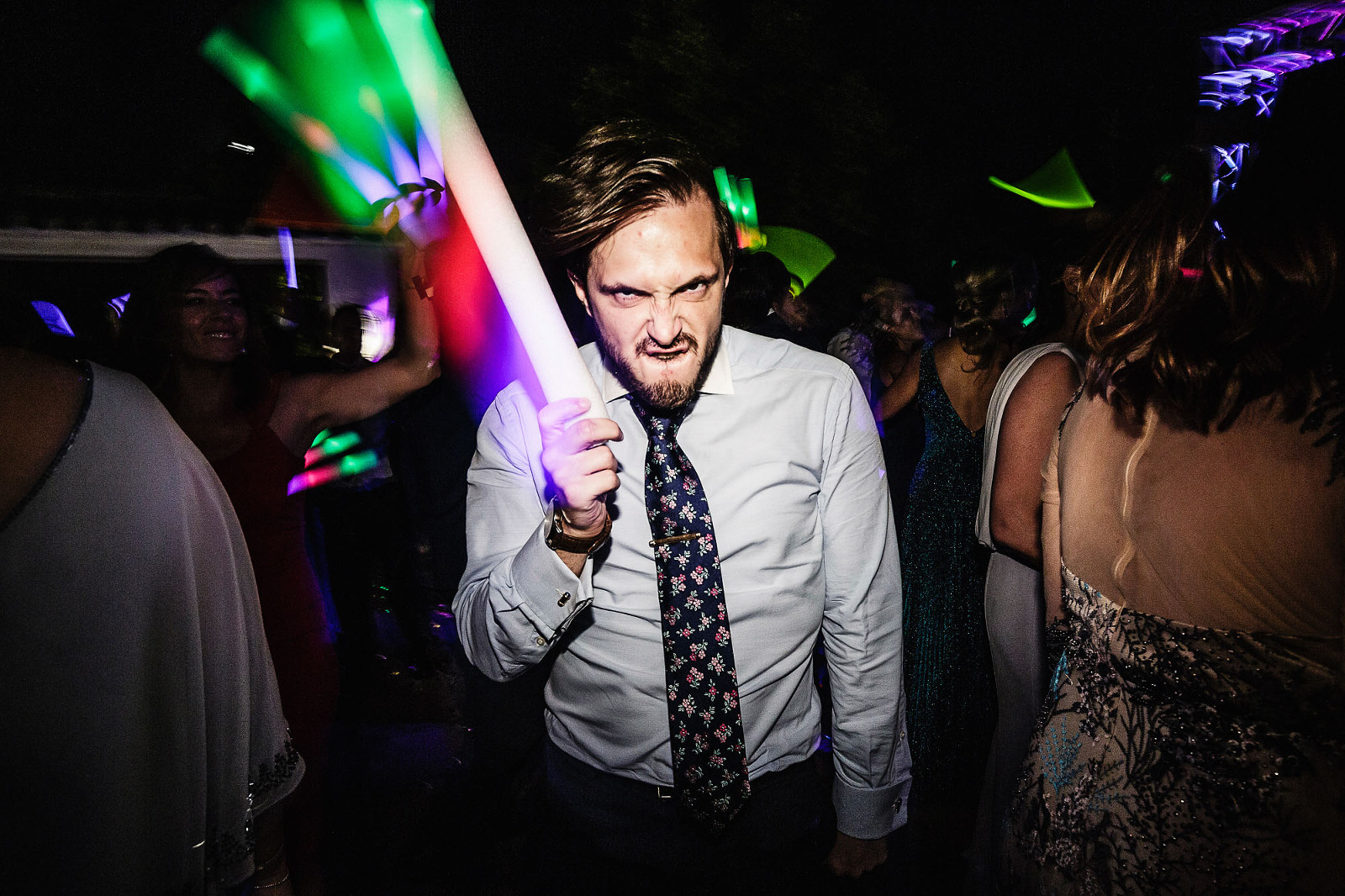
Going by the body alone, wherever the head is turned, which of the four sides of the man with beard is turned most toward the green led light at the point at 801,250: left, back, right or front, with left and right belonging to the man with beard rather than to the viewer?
back

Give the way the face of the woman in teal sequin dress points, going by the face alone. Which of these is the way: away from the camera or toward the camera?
away from the camera

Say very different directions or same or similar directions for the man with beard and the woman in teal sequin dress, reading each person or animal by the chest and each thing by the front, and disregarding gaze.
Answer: very different directions

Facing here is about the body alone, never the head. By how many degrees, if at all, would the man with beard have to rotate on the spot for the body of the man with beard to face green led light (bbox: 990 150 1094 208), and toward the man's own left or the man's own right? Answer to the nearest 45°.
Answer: approximately 135° to the man's own left

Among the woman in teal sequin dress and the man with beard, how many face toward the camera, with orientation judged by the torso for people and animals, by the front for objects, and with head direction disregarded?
1

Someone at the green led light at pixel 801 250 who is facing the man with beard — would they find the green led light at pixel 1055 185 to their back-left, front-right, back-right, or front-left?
back-left

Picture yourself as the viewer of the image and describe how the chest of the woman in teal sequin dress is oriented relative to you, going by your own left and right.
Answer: facing away from the viewer and to the left of the viewer

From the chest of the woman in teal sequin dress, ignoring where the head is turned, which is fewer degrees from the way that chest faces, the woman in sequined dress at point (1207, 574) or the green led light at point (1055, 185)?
the green led light

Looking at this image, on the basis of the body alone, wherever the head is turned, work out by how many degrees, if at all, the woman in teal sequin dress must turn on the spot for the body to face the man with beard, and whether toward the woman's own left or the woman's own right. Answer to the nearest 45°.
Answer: approximately 135° to the woman's own left

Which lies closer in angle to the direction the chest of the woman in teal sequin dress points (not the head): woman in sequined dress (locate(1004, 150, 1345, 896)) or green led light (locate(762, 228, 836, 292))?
the green led light

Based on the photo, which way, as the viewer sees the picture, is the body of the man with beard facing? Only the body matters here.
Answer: toward the camera
